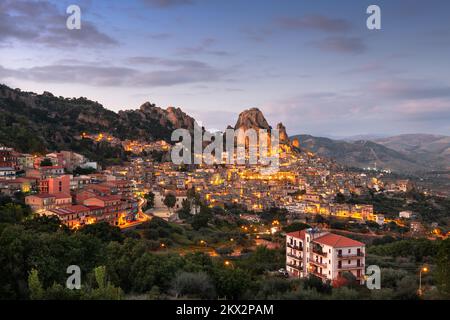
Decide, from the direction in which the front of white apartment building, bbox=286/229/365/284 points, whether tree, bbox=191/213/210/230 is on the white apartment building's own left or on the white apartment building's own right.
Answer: on the white apartment building's own right

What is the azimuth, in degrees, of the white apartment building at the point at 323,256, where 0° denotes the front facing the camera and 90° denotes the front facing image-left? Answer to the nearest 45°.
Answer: approximately 45°

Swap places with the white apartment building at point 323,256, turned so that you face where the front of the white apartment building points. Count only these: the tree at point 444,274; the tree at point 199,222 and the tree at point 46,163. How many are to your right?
2

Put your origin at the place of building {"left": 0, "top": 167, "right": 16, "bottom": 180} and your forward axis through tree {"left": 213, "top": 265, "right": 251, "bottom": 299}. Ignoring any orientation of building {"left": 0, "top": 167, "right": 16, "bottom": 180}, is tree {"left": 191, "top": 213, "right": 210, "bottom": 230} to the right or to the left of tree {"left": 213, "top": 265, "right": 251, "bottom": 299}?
left

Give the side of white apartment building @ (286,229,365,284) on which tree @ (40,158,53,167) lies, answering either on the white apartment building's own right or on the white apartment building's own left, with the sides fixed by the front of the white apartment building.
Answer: on the white apartment building's own right

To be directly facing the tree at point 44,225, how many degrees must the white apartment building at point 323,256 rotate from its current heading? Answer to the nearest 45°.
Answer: approximately 45° to its right

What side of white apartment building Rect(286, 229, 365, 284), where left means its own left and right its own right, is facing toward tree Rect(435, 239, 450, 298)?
left
